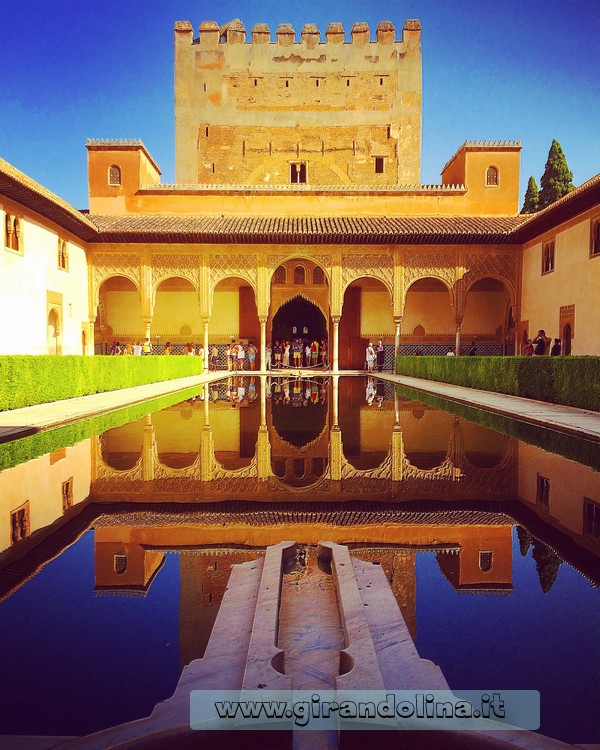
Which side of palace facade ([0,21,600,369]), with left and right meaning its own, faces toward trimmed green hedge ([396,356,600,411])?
front

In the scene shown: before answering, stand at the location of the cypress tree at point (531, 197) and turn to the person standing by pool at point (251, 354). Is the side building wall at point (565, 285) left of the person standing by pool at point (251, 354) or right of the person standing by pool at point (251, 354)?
left

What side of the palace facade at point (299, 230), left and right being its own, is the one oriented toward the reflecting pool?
front

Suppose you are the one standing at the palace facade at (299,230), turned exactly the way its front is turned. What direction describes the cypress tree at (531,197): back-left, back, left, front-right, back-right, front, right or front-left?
back-left

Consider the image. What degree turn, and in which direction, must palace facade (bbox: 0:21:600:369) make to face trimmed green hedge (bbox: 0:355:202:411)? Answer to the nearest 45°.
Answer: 0° — it already faces it

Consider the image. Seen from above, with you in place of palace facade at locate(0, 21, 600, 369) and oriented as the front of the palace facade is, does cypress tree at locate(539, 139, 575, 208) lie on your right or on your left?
on your left

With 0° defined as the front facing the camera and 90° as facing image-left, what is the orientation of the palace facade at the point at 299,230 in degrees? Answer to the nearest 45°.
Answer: approximately 0°
